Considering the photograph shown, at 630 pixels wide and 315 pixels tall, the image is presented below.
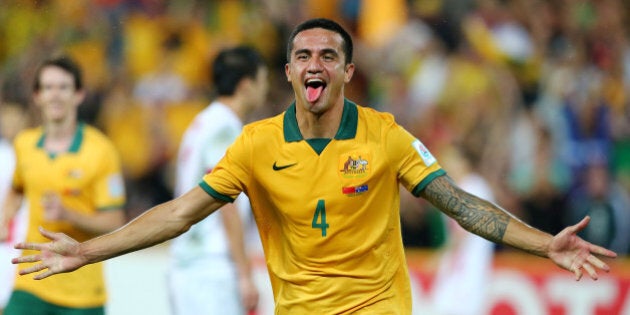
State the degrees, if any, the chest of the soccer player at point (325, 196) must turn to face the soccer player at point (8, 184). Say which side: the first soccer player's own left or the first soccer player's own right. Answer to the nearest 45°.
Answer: approximately 135° to the first soccer player's own right

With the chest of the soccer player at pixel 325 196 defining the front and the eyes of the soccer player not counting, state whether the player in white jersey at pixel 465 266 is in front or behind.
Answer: behind

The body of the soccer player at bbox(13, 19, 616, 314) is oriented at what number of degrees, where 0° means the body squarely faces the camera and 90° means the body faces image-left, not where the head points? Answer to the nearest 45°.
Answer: approximately 0°

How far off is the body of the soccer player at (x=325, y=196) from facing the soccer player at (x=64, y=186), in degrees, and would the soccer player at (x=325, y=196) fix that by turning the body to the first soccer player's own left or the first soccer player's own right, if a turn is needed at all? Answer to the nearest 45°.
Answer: approximately 135° to the first soccer player's own right

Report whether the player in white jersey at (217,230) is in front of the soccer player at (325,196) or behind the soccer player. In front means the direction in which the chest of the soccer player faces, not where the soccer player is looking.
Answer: behind
